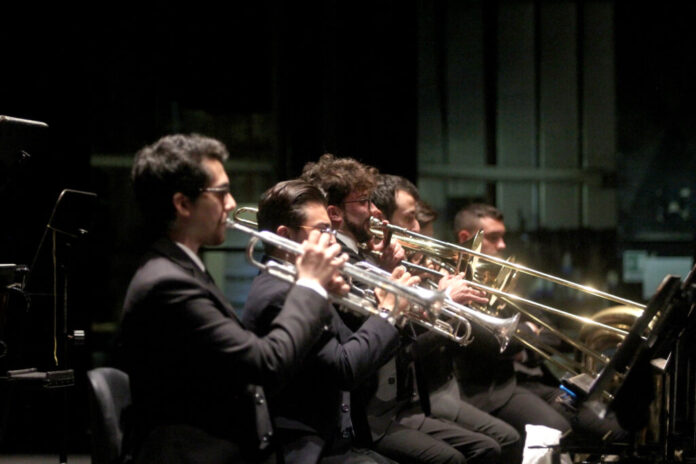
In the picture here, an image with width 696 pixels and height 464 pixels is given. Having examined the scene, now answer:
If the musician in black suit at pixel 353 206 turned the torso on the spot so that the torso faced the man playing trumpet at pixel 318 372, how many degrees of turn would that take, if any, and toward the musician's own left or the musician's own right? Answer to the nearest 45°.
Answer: approximately 90° to the musician's own right

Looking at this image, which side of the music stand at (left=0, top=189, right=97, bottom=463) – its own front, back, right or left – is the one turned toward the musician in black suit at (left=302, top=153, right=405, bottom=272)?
back

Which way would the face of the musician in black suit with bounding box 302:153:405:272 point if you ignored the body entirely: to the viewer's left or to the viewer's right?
to the viewer's right

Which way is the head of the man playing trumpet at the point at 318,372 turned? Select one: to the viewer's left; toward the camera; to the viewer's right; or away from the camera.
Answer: to the viewer's right

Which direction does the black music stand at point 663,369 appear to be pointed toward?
to the viewer's left

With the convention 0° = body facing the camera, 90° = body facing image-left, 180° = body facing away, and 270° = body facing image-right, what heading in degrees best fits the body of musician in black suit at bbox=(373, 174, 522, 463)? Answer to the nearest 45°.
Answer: approximately 270°

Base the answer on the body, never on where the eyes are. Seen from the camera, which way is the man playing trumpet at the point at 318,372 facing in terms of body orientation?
to the viewer's right

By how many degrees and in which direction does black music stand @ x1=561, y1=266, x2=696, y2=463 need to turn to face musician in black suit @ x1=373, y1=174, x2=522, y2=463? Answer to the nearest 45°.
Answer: approximately 45° to its right

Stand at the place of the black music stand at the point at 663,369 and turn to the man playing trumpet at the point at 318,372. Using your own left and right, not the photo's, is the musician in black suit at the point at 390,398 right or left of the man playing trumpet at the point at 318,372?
right

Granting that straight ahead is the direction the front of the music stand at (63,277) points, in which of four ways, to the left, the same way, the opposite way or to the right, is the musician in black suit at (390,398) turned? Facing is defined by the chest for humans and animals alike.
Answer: the opposite way

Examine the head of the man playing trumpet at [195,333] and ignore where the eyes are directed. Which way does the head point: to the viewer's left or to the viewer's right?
to the viewer's right

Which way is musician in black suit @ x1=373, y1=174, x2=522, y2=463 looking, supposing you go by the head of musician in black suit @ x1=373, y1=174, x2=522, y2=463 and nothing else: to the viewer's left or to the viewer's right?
to the viewer's right

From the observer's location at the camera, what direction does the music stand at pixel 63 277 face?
facing to the left of the viewer

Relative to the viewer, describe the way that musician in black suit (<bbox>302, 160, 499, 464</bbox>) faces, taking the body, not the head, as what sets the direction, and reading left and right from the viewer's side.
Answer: facing to the right of the viewer

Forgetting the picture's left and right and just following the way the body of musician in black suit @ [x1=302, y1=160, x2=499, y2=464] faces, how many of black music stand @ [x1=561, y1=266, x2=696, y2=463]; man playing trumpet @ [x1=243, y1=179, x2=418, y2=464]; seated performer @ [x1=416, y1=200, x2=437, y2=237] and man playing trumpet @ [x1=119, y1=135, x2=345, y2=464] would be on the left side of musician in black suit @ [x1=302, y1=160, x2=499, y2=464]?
1
